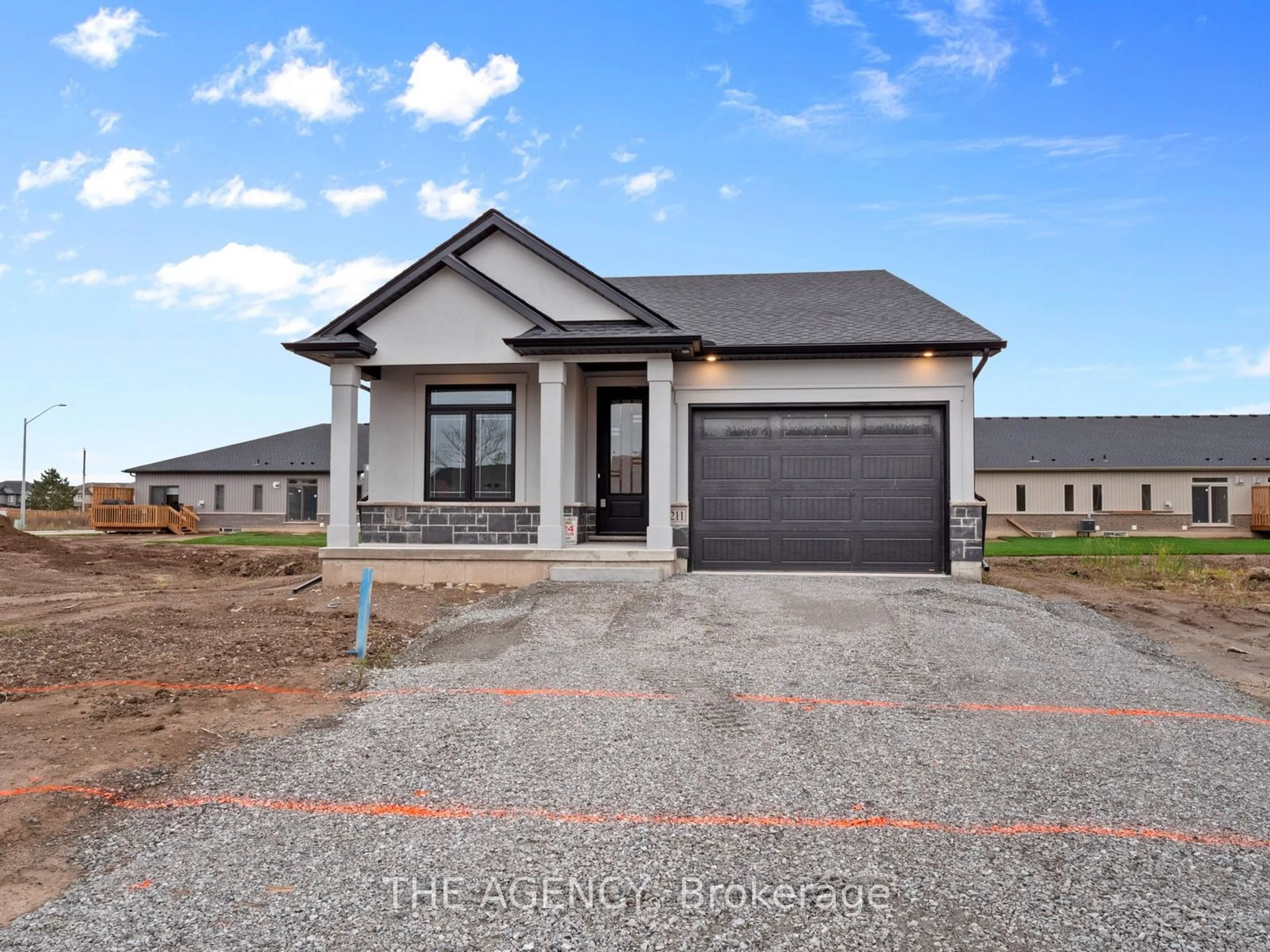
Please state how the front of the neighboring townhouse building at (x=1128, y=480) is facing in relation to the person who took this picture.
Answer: facing away from the viewer

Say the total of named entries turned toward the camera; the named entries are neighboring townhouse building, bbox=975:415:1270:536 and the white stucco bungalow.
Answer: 1

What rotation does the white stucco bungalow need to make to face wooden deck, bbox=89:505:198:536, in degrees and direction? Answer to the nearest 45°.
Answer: approximately 135° to its right

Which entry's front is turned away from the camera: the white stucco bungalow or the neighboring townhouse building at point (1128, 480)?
the neighboring townhouse building

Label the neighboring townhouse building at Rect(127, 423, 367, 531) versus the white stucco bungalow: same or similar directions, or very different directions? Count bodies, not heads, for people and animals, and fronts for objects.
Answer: very different directions

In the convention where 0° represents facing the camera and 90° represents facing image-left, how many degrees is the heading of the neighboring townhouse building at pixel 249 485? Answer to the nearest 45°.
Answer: approximately 180°

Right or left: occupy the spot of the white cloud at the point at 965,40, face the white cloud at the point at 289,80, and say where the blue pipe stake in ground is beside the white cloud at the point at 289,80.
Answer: left
